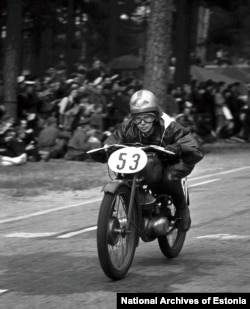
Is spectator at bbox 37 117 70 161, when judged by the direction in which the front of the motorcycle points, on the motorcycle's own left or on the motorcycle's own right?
on the motorcycle's own right

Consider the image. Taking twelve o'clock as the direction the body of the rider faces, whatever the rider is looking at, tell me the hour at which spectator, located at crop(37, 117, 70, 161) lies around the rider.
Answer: The spectator is roughly at 4 o'clock from the rider.

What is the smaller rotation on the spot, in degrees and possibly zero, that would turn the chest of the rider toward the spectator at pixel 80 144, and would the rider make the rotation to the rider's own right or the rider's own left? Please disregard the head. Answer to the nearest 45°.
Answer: approximately 135° to the rider's own right

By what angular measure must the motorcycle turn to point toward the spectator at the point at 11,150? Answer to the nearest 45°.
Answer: approximately 135° to its right

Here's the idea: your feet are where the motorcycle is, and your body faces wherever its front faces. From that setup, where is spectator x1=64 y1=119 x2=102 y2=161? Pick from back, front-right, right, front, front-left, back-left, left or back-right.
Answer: back-right

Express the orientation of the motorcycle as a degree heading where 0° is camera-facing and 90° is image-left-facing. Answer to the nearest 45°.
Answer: approximately 45°

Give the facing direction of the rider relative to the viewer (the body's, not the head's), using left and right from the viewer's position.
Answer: facing the viewer and to the left of the viewer

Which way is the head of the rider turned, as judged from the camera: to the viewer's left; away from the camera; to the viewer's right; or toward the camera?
toward the camera

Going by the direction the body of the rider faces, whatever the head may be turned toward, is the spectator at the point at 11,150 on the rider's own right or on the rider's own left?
on the rider's own right
